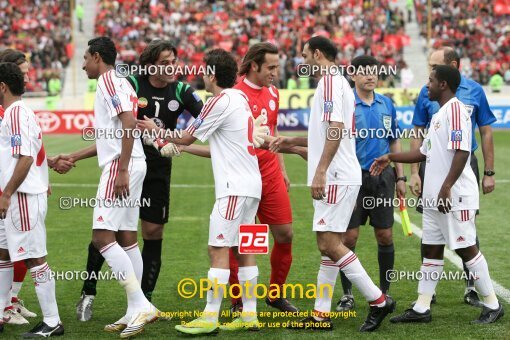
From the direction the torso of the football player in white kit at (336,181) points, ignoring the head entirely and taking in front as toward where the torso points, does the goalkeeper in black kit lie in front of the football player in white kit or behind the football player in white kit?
in front

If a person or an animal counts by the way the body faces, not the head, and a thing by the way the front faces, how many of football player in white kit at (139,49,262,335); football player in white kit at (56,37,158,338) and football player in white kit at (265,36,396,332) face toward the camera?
0

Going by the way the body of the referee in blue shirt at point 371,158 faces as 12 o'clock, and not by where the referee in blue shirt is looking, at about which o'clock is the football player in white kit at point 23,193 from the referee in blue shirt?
The football player in white kit is roughly at 2 o'clock from the referee in blue shirt.

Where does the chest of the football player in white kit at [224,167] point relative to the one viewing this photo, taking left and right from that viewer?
facing away from the viewer and to the left of the viewer

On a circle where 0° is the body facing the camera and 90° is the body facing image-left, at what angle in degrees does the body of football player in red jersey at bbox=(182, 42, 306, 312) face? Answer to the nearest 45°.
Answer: approximately 315°

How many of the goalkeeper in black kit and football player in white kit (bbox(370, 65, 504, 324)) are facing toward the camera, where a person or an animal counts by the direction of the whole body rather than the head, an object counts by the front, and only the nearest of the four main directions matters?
1

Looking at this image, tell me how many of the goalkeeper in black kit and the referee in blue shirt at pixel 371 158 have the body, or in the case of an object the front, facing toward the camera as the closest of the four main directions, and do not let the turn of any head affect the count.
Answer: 2

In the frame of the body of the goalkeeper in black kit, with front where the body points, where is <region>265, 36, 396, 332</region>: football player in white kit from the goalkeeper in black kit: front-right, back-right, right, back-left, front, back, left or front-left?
front-left

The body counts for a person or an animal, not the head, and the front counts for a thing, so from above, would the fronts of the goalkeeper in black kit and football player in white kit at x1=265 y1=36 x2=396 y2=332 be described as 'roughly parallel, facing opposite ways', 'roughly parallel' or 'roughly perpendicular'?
roughly perpendicular

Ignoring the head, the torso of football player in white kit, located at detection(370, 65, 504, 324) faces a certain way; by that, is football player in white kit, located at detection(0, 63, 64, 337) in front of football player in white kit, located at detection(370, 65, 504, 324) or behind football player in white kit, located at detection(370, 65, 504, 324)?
in front

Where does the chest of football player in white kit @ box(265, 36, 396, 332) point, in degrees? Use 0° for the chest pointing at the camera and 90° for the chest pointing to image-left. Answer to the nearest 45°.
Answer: approximately 90°

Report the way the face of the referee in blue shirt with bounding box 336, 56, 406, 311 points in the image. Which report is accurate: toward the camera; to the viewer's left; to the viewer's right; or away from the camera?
toward the camera

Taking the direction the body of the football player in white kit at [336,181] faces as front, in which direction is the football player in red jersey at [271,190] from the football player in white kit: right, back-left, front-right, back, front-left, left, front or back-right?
front-right

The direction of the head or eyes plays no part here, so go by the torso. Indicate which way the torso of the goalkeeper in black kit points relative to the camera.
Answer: toward the camera

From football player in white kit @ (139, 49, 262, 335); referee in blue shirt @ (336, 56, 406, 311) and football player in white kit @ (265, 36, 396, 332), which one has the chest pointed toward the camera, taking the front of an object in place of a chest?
the referee in blue shirt
